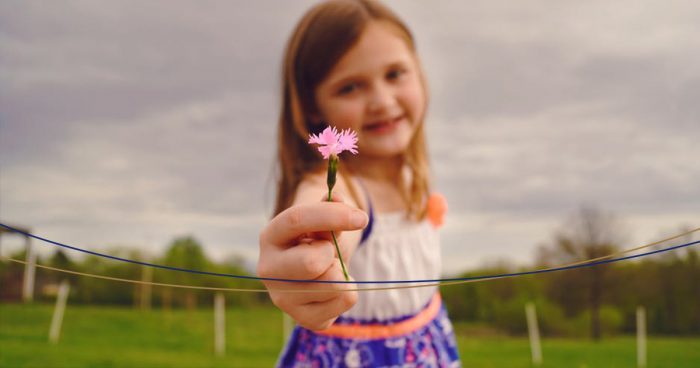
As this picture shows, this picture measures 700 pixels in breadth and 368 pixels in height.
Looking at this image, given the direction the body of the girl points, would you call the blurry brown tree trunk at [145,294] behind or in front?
behind

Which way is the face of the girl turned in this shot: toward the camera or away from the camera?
toward the camera

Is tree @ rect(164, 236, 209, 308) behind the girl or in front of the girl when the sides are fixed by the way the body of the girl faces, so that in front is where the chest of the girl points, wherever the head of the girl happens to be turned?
behind

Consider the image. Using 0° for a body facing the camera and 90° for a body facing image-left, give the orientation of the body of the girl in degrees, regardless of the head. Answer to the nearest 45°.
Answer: approximately 315°
